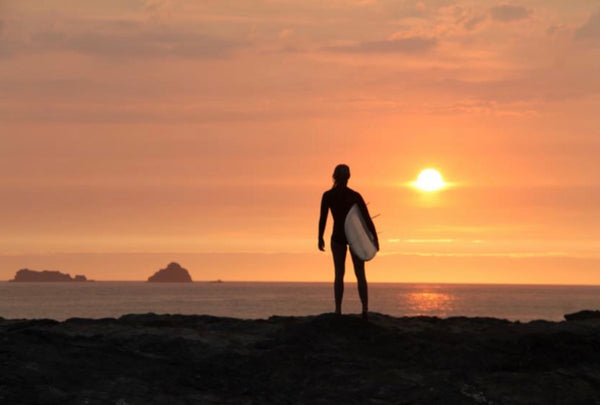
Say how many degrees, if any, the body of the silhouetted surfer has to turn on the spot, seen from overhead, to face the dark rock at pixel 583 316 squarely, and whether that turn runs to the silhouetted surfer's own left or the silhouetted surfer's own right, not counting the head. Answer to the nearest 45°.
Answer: approximately 45° to the silhouetted surfer's own right

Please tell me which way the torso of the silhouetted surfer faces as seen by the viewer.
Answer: away from the camera
